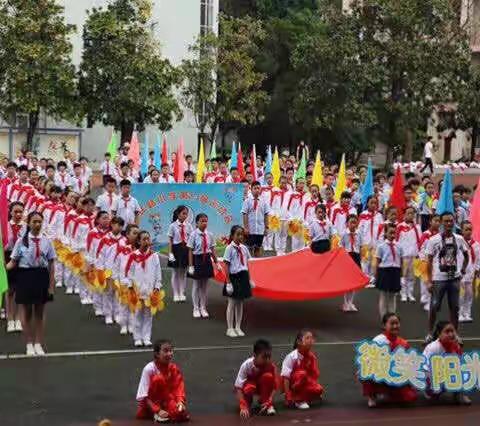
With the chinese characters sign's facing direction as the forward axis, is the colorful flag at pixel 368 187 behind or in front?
behind

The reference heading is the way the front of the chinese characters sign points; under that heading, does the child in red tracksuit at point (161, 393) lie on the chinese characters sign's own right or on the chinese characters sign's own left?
on the chinese characters sign's own right

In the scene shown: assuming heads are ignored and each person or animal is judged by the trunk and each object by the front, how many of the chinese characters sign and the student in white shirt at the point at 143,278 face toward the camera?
2

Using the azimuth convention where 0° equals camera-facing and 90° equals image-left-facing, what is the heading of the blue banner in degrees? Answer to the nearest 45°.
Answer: approximately 0°

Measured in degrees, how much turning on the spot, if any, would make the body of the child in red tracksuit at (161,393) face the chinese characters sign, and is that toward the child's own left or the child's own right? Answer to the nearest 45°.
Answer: approximately 45° to the child's own left

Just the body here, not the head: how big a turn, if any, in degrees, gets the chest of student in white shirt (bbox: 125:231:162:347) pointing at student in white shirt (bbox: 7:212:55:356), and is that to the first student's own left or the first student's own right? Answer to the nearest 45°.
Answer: approximately 90° to the first student's own right
